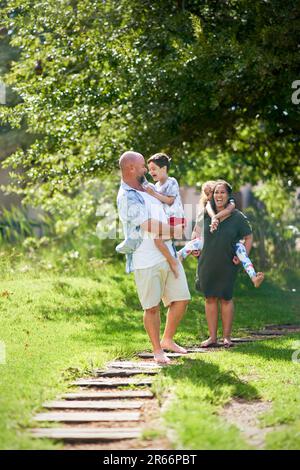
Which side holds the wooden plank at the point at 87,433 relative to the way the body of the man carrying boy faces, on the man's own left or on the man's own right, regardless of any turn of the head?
on the man's own right

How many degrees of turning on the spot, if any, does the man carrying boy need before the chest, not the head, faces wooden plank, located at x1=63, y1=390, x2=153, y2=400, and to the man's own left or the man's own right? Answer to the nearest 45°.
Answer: approximately 45° to the man's own right

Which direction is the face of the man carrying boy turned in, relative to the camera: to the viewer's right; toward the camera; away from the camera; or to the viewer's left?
to the viewer's right

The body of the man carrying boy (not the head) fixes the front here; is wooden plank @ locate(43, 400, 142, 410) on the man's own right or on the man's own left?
on the man's own right

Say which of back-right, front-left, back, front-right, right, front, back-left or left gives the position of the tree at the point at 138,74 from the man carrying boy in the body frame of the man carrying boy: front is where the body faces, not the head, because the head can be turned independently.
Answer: back-left

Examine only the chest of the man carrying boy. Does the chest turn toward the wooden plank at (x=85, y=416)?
no

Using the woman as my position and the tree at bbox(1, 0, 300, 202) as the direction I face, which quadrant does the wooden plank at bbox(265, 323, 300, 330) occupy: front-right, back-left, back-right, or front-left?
front-right
